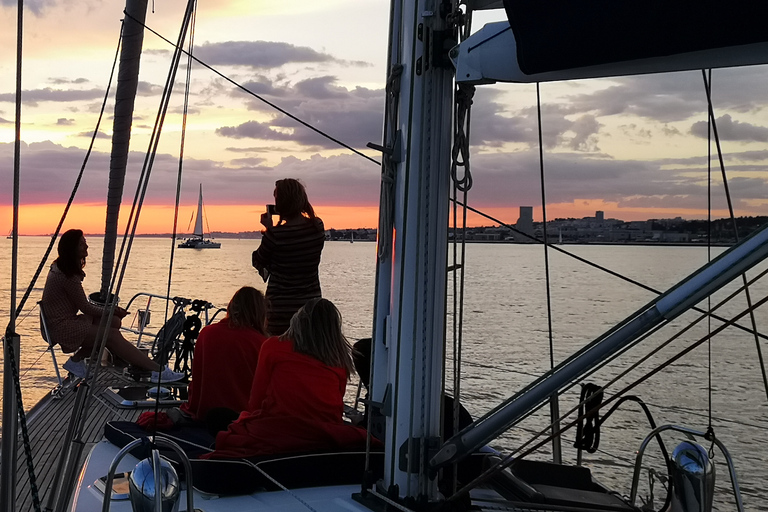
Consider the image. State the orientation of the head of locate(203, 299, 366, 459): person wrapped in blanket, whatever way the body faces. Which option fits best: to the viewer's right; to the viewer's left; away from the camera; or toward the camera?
away from the camera

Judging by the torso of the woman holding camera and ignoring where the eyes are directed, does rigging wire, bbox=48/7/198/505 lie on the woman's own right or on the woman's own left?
on the woman's own left

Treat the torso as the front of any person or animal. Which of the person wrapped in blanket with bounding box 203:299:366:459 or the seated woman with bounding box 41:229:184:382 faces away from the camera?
the person wrapped in blanket

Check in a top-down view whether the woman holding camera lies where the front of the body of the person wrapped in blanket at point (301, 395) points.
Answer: yes

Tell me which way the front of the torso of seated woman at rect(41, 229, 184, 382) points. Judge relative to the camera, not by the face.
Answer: to the viewer's right

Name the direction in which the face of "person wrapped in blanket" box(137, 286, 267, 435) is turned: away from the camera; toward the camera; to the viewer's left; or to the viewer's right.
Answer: away from the camera

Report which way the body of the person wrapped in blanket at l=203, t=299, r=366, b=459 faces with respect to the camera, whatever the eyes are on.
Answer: away from the camera

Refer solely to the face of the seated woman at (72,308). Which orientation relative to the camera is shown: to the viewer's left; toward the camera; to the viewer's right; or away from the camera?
to the viewer's right

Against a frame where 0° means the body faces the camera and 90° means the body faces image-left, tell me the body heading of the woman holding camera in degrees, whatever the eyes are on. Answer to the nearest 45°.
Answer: approximately 135°

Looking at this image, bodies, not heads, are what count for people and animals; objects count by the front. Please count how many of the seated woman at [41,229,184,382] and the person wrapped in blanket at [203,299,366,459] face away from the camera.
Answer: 1
